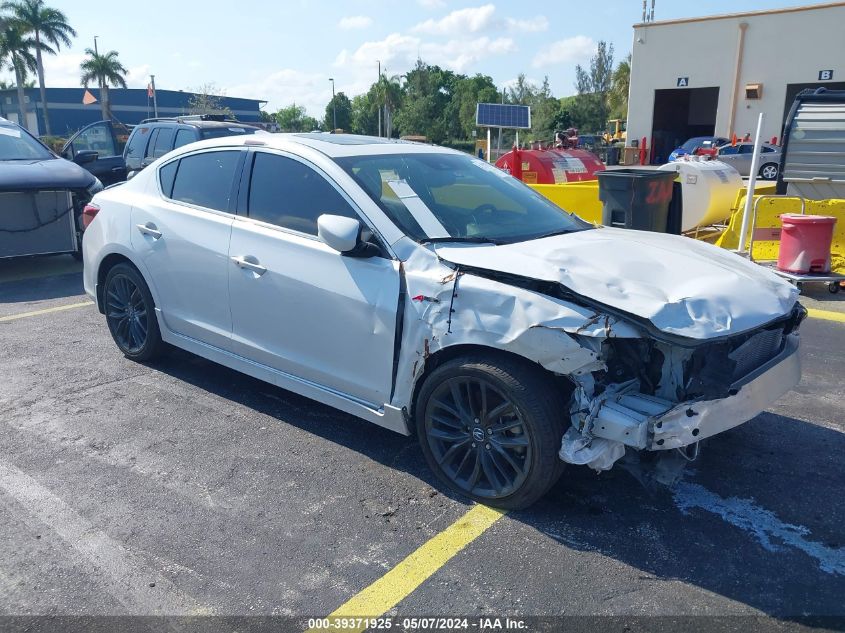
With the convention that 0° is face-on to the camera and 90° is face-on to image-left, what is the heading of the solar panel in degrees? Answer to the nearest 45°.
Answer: approximately 0°

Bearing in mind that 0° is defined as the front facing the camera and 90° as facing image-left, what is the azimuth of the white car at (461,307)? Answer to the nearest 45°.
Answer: approximately 315°

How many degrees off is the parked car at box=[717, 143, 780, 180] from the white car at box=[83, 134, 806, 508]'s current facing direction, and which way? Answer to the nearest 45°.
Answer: approximately 90° to its left

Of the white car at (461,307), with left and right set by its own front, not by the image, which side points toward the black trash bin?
left

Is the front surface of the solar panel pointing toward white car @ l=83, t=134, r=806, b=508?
yes

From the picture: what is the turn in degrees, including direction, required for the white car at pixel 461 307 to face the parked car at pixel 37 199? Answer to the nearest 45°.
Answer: approximately 180°

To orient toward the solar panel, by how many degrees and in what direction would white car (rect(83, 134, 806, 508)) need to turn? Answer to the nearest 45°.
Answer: approximately 135° to its left

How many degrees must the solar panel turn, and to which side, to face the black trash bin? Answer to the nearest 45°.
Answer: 0° — it already faces it
